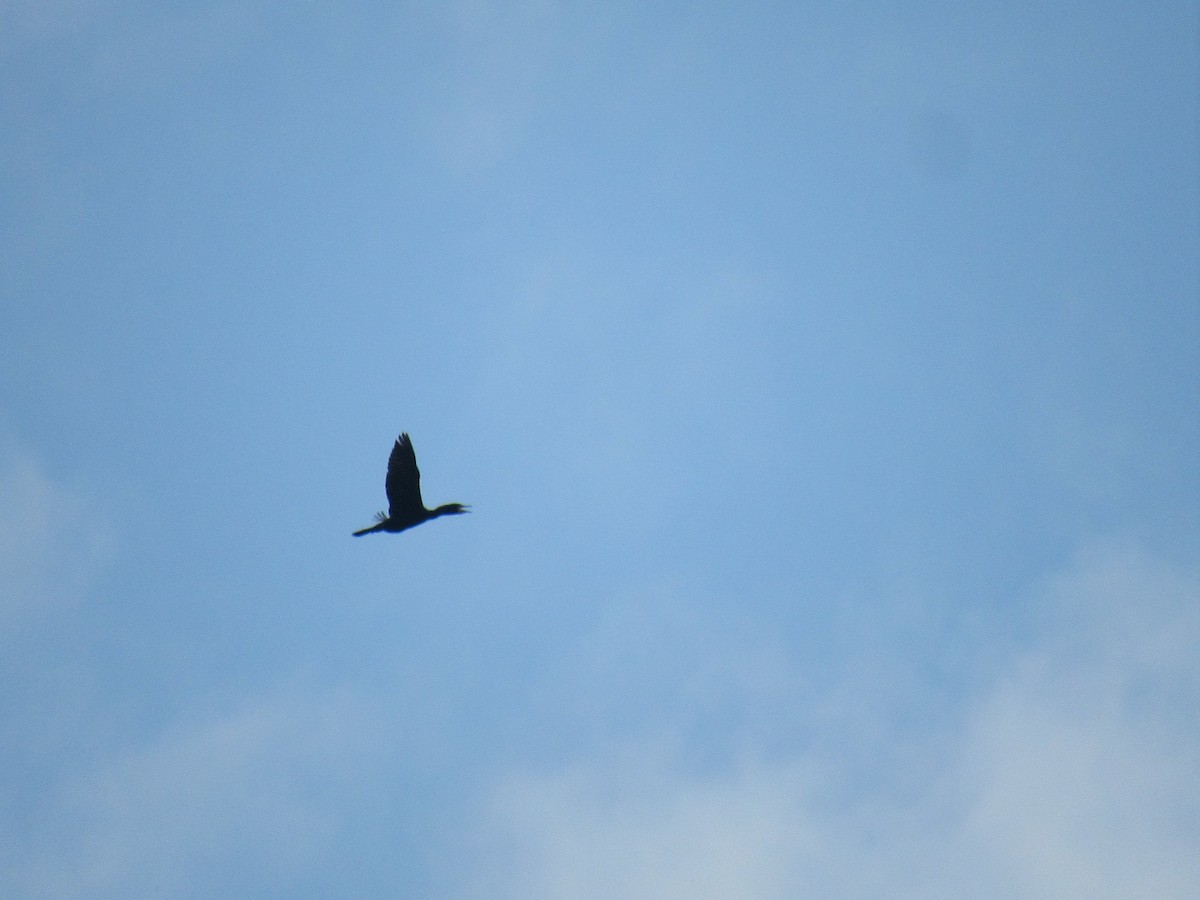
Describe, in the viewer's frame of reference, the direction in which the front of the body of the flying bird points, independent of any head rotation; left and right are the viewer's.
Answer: facing to the right of the viewer
